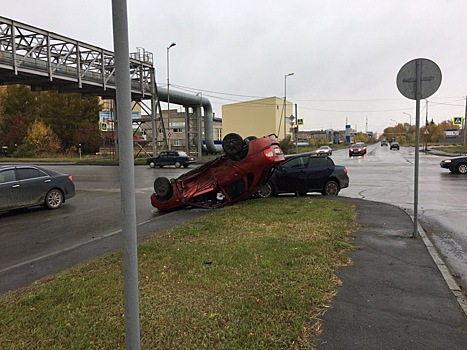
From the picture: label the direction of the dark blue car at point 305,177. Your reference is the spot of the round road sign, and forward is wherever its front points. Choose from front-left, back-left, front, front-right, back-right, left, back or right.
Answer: front-left

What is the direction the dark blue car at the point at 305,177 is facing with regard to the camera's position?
facing to the left of the viewer

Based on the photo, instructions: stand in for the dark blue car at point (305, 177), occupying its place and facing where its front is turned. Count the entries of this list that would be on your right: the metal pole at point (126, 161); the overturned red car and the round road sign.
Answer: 0

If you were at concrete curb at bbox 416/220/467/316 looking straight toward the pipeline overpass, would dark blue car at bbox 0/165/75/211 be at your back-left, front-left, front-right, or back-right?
front-left

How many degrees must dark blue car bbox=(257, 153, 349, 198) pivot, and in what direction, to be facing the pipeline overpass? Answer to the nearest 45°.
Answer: approximately 45° to its right

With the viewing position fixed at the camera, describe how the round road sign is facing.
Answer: facing away from the viewer

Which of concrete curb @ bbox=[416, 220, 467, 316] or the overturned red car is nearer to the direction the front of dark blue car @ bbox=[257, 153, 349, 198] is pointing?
the overturned red car

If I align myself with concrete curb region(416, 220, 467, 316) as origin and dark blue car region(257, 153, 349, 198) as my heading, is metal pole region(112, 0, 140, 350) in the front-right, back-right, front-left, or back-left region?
back-left

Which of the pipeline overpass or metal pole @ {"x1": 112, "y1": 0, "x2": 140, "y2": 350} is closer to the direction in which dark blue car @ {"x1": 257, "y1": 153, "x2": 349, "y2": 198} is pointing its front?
the pipeline overpass

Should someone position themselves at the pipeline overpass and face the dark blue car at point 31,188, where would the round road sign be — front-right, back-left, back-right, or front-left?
front-left

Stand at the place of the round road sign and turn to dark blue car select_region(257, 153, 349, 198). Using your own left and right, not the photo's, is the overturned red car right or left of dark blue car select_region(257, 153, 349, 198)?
left

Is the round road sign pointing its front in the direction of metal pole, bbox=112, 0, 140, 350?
no

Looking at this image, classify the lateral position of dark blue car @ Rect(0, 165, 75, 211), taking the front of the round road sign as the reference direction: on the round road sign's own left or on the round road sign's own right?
on the round road sign's own left

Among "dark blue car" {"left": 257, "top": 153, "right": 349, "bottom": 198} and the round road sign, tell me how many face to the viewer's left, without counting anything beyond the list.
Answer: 1

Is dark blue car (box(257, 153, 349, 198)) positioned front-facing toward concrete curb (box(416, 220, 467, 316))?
no

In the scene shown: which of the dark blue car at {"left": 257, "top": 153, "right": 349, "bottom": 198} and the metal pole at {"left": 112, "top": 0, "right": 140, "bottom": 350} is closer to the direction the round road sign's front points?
the dark blue car

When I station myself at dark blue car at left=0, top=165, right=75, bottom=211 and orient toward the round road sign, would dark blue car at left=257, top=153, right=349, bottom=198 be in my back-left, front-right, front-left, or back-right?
front-left

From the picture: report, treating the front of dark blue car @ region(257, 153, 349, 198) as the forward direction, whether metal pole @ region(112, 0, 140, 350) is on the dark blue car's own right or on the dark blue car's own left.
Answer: on the dark blue car's own left

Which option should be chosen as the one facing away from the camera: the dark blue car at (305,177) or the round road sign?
the round road sign

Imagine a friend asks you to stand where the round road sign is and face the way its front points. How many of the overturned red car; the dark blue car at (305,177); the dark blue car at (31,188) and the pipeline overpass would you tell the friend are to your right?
0
